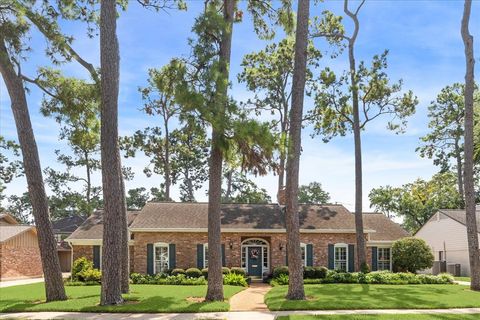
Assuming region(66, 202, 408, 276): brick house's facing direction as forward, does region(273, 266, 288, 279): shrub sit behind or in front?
in front

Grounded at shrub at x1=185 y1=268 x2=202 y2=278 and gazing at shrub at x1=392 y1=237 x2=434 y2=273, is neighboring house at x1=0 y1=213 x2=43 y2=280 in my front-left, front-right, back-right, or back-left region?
back-left

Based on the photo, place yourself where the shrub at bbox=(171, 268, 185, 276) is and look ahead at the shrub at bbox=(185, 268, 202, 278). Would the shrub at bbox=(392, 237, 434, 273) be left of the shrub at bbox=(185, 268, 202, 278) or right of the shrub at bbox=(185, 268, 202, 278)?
left

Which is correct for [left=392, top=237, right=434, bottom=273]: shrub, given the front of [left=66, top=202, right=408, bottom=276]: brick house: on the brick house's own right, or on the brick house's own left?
on the brick house's own left

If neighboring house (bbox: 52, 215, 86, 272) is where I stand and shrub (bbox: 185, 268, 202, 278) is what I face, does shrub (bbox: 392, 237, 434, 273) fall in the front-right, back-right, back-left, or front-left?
front-left

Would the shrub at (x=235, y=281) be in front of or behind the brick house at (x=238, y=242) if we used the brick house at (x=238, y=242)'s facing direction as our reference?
in front

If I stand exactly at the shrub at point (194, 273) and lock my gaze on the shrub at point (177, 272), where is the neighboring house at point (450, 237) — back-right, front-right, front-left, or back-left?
back-right

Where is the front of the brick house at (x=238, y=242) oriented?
toward the camera
